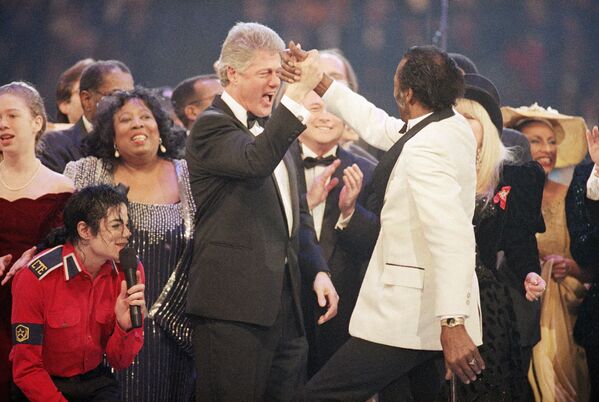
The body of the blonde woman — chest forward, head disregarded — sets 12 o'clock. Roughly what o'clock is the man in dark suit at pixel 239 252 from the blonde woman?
The man in dark suit is roughly at 12 o'clock from the blonde woman.

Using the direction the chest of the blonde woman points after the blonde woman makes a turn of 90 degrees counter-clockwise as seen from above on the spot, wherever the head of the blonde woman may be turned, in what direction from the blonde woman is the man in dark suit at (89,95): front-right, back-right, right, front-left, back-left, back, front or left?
back-right

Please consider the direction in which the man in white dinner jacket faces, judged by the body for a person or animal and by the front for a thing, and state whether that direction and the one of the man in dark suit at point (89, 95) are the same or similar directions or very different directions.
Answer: very different directions

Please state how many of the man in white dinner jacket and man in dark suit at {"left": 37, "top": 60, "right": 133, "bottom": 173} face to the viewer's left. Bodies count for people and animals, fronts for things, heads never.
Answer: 1

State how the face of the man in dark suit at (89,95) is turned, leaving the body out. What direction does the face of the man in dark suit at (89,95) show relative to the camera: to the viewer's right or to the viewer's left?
to the viewer's right

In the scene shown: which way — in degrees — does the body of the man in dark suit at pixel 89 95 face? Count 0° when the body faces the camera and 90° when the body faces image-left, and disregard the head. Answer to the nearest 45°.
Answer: approximately 315°

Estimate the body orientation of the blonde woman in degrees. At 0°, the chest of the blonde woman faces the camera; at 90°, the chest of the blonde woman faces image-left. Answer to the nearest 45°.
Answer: approximately 45°

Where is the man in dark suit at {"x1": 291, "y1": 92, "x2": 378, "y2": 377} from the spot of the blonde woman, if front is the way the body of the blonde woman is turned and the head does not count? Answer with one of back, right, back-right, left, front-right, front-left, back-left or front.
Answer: front-right

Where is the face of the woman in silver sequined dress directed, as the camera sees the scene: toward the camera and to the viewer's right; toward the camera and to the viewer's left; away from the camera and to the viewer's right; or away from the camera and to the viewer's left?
toward the camera and to the viewer's right

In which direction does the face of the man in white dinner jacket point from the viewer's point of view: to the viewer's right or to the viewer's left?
to the viewer's left

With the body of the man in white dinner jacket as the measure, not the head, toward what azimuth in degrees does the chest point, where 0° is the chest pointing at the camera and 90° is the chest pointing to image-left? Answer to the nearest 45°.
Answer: approximately 90°
